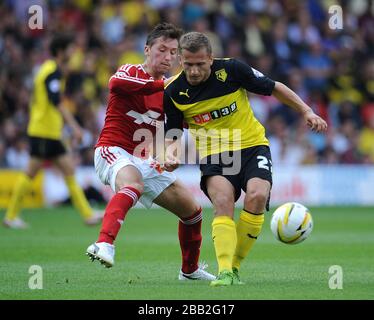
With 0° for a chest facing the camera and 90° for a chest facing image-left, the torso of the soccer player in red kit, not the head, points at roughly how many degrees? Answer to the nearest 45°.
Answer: approximately 315°

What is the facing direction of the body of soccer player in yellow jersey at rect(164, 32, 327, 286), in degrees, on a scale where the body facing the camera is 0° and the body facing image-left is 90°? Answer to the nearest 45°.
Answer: approximately 0°

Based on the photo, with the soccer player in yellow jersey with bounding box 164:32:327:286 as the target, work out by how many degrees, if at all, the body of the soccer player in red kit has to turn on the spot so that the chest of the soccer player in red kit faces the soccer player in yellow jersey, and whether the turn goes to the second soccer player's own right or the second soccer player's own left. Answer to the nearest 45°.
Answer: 0° — they already face them

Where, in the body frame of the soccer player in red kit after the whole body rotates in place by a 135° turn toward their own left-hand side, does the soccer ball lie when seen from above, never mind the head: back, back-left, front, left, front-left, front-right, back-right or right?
right

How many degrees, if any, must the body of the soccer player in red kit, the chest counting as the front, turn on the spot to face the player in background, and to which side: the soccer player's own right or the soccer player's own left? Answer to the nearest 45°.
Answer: approximately 135° to the soccer player's own left

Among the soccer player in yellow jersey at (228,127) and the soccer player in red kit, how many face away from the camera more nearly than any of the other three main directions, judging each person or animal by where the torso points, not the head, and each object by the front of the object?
0
